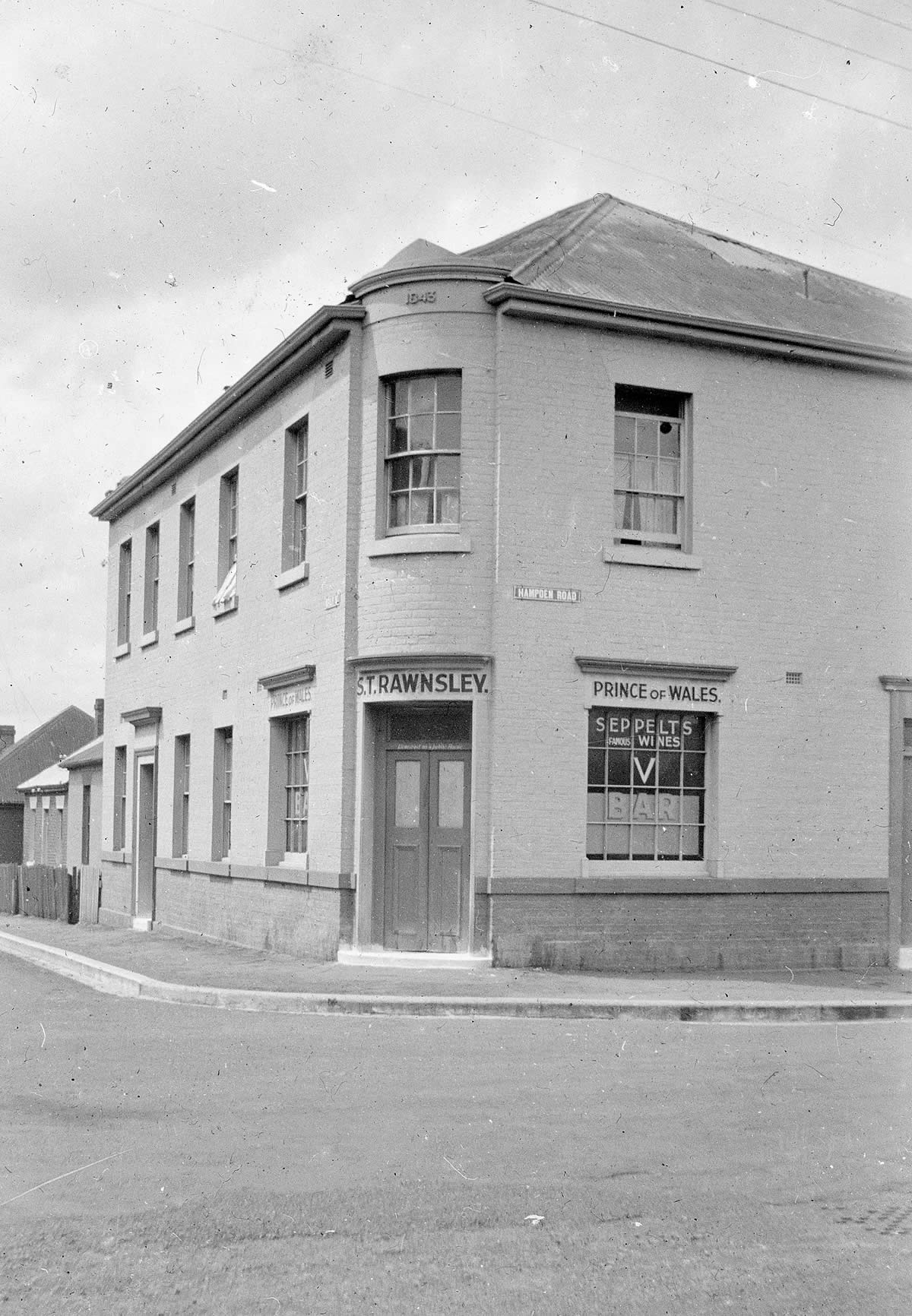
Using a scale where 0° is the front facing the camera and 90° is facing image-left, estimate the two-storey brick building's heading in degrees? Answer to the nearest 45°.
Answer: approximately 0°

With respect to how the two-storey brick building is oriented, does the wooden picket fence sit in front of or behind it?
behind
